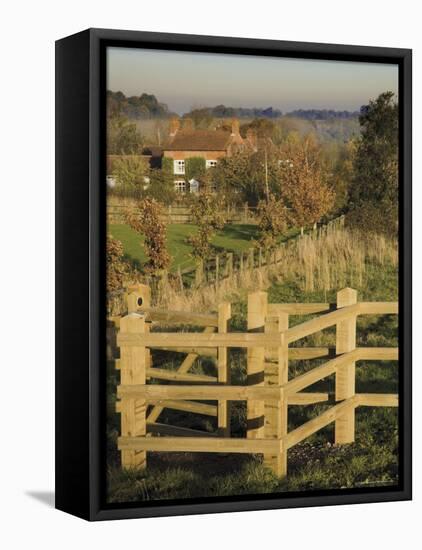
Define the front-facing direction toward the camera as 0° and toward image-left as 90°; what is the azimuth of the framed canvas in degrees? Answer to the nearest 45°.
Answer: approximately 315°
